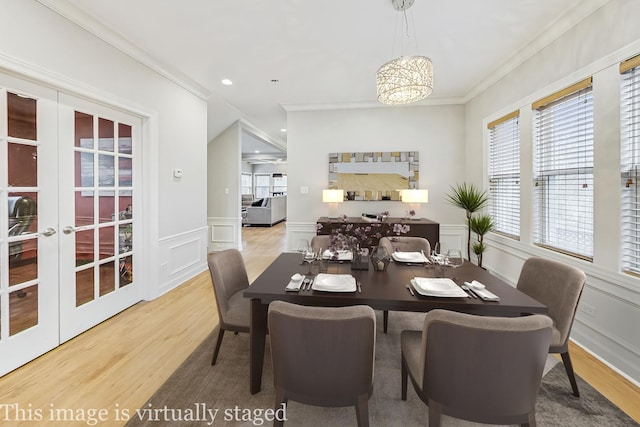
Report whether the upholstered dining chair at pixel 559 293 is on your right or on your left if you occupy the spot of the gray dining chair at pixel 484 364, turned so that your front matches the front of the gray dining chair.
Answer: on your right

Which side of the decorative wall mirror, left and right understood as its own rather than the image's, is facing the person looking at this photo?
front

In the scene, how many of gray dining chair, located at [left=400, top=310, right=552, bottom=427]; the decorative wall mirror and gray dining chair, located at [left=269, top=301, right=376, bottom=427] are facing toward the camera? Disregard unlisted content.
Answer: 1

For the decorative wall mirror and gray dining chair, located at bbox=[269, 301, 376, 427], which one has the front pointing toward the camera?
the decorative wall mirror

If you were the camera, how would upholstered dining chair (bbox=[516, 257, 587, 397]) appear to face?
facing the viewer and to the left of the viewer

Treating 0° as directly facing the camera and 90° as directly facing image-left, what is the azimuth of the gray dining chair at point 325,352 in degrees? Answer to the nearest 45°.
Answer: approximately 180°

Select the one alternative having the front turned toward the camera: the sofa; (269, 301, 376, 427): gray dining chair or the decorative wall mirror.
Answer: the decorative wall mirror

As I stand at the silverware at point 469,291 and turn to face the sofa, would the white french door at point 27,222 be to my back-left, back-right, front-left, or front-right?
front-left

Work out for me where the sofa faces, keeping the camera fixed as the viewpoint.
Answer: facing to the left of the viewer

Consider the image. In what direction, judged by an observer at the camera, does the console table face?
facing the viewer

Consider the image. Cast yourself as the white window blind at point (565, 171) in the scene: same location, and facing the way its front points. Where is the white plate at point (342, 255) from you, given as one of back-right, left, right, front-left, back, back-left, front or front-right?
front

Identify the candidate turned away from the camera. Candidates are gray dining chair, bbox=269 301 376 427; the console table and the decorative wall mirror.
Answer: the gray dining chair
